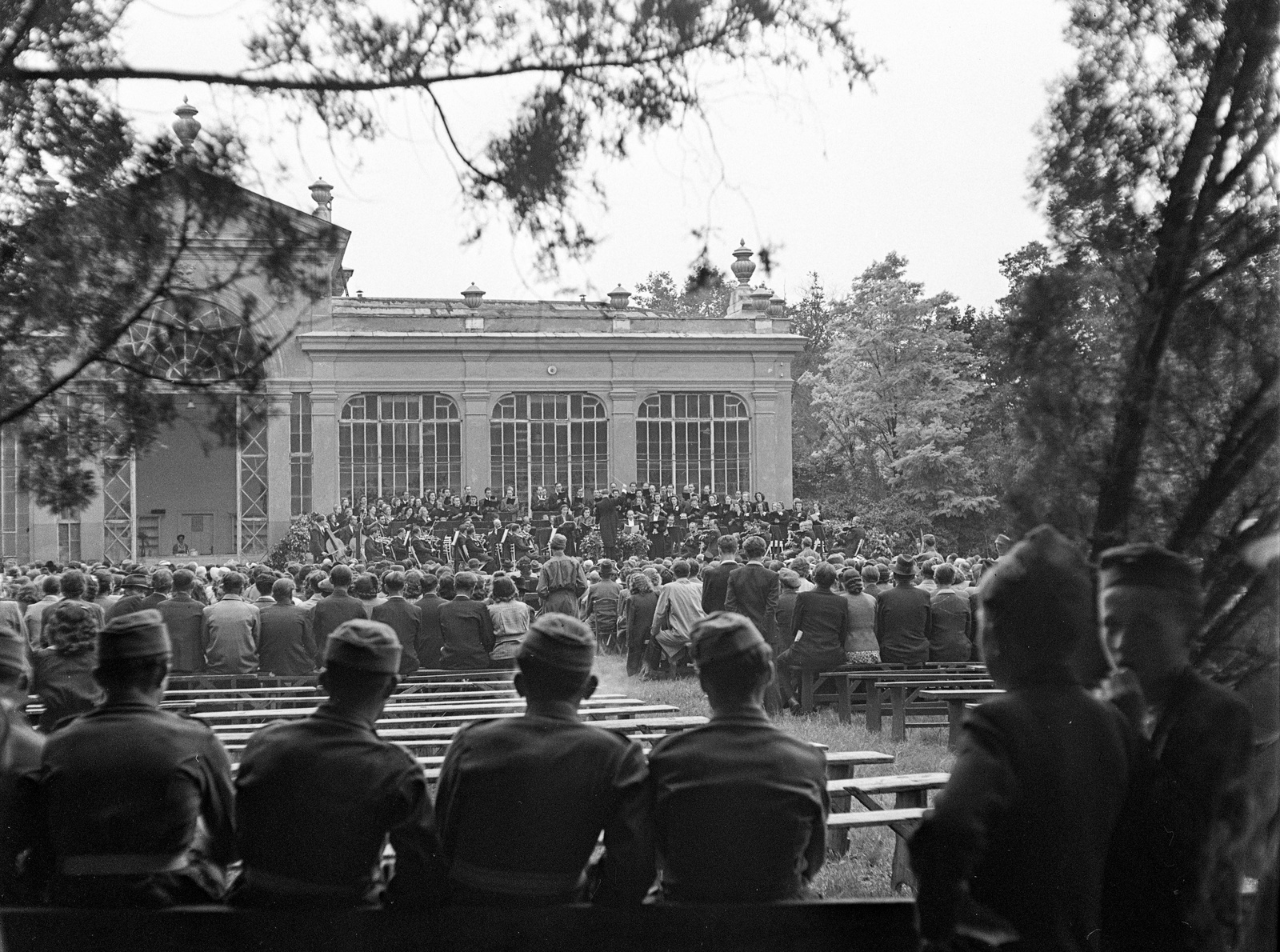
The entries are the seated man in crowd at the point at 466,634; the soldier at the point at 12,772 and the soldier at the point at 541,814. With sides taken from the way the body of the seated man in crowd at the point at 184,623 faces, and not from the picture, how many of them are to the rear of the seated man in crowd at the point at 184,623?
2

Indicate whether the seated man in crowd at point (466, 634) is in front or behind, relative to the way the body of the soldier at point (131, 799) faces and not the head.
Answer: in front

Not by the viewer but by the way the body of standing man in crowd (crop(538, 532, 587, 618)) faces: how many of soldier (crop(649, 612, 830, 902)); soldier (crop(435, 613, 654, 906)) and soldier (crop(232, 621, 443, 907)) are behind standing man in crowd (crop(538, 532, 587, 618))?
3

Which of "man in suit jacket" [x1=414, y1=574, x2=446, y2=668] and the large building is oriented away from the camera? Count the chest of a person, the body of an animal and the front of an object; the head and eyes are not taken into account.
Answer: the man in suit jacket

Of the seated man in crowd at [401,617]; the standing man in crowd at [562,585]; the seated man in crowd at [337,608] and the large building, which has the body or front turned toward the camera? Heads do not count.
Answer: the large building

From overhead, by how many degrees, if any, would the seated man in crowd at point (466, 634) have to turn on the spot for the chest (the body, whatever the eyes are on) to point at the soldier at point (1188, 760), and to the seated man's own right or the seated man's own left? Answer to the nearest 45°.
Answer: approximately 180°

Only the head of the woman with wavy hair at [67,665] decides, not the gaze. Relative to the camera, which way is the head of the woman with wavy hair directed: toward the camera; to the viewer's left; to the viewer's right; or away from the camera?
away from the camera

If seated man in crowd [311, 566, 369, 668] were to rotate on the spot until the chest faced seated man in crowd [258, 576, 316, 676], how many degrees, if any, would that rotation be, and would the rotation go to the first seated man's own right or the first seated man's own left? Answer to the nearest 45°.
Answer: approximately 45° to the first seated man's own left

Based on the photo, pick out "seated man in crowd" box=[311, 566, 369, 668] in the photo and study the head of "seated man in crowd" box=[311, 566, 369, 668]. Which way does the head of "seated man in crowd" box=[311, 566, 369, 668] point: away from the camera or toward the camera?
away from the camera

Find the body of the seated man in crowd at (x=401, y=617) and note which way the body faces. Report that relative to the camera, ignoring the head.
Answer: away from the camera

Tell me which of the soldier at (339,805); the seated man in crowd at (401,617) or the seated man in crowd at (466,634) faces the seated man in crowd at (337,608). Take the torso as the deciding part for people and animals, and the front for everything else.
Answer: the soldier

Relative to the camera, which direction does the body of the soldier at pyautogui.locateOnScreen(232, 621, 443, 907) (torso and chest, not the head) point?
away from the camera

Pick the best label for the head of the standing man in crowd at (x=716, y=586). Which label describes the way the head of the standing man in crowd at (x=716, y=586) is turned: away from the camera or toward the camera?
away from the camera

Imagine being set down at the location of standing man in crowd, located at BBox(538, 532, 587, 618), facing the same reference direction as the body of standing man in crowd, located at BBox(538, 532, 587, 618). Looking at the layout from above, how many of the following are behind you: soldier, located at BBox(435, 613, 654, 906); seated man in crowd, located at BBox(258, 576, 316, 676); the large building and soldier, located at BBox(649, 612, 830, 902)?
3

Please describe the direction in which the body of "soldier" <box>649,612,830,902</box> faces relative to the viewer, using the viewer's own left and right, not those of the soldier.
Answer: facing away from the viewer

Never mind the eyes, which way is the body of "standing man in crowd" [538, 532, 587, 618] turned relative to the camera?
away from the camera

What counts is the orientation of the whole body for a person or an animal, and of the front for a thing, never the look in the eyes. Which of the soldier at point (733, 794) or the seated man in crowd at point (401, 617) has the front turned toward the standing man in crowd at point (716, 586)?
the soldier

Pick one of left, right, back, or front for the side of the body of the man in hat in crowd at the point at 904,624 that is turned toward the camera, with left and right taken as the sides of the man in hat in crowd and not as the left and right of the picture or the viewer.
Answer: back

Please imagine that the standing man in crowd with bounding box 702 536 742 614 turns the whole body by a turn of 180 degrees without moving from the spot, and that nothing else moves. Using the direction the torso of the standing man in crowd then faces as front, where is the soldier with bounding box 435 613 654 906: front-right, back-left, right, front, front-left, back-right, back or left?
front

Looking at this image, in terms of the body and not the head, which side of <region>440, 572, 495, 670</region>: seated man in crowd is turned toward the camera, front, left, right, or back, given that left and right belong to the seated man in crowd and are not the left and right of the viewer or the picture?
back

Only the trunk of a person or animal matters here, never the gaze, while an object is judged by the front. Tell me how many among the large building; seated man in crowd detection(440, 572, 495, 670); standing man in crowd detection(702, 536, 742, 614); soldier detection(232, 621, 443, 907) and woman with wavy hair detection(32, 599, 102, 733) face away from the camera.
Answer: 4
